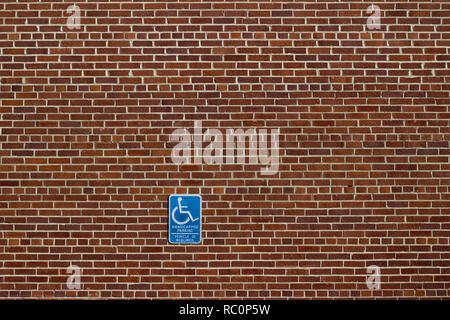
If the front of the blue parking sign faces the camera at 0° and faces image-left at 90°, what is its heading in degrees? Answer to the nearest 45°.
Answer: approximately 0°
